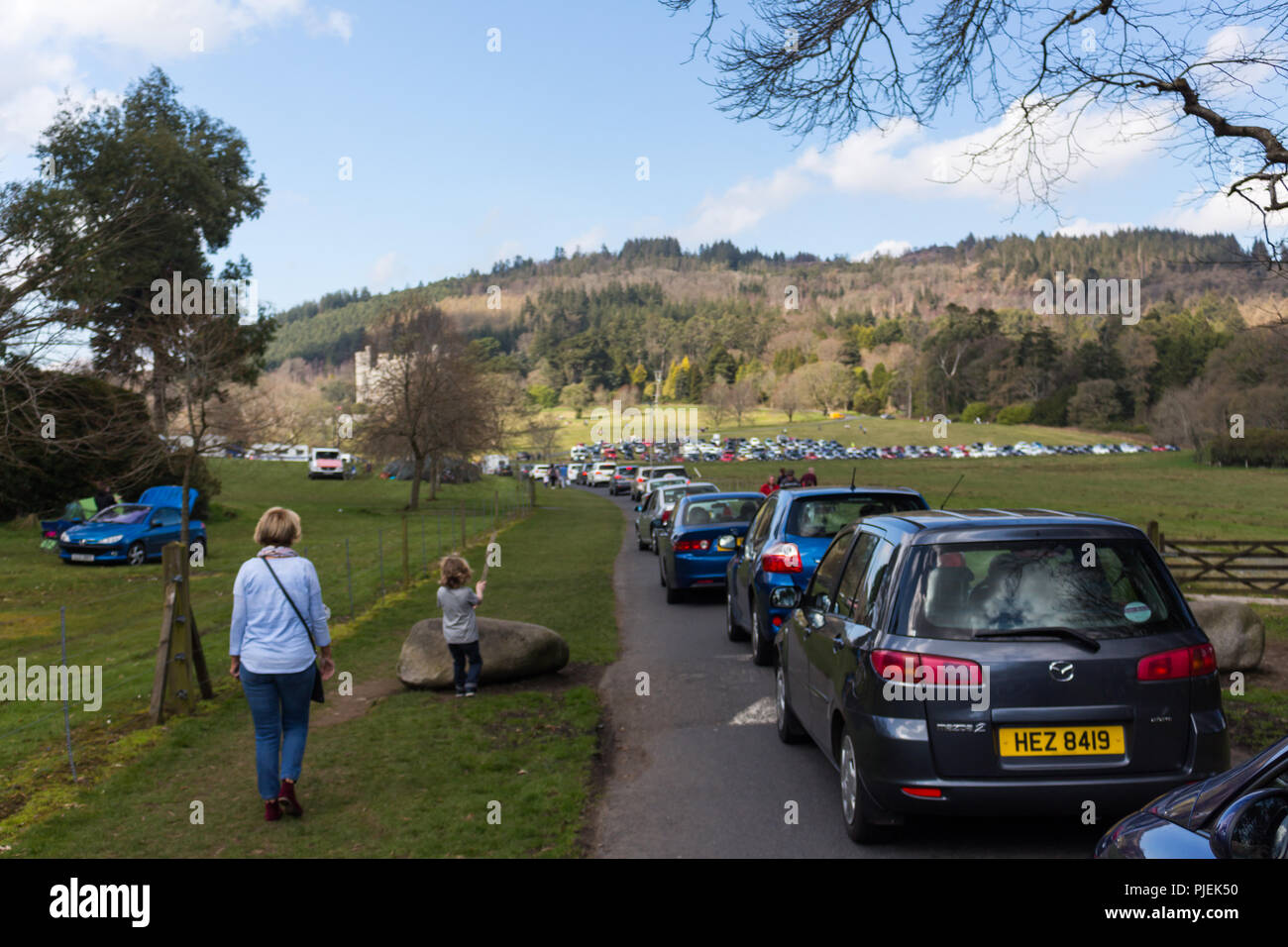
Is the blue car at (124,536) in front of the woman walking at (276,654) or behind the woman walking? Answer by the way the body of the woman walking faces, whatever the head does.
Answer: in front

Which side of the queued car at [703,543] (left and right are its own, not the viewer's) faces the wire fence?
left

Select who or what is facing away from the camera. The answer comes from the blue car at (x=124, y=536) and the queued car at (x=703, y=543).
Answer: the queued car

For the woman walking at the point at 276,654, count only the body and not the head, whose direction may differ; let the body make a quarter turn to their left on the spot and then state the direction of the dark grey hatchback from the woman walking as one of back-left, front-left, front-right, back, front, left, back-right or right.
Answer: back-left

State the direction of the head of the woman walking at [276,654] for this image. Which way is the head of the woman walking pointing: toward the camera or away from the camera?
away from the camera

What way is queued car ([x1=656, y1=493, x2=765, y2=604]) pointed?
away from the camera

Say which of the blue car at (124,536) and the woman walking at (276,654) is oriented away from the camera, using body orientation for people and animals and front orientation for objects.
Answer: the woman walking

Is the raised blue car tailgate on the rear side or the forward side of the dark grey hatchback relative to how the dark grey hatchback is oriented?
on the forward side

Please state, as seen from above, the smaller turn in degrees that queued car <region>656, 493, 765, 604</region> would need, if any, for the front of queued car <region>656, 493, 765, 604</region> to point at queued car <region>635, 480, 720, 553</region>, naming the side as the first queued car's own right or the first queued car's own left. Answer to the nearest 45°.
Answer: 0° — it already faces it

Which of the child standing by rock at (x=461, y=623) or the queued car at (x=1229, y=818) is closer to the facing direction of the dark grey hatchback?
the child standing by rock

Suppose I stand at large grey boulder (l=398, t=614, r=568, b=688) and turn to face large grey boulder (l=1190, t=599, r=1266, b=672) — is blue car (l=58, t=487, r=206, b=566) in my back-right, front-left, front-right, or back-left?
back-left

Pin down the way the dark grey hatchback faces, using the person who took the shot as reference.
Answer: facing away from the viewer and to the left of the viewer

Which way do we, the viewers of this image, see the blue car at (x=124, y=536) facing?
facing the viewer and to the left of the viewer

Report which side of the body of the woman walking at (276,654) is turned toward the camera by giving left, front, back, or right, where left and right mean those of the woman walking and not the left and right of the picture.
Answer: back

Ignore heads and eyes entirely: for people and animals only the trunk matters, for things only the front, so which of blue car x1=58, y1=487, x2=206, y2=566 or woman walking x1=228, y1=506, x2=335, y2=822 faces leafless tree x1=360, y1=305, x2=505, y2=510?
the woman walking
